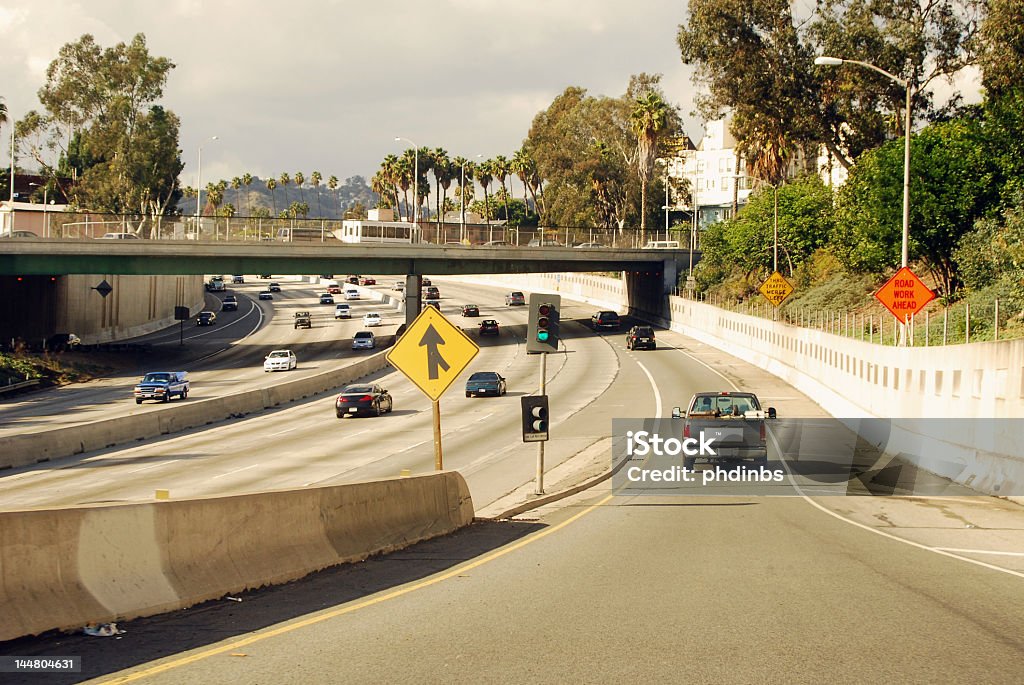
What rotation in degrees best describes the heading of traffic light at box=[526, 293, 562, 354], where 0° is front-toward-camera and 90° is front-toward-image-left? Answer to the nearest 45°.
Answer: approximately 0°

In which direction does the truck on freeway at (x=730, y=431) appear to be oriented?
away from the camera

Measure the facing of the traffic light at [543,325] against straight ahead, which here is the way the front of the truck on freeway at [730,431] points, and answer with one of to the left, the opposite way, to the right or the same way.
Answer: the opposite way

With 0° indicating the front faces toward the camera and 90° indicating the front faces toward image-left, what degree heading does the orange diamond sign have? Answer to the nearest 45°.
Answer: approximately 0°

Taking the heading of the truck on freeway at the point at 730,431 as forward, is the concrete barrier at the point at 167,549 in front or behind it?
behind

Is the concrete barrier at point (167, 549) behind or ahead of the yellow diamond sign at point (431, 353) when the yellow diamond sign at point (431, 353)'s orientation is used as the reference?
ahead

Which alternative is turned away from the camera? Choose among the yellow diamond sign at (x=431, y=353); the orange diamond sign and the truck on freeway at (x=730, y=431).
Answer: the truck on freeway

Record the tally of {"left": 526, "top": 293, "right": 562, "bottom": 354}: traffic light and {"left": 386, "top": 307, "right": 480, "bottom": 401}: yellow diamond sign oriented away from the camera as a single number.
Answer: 0

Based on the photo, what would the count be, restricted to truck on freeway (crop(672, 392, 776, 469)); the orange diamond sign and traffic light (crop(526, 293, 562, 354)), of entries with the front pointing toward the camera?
2

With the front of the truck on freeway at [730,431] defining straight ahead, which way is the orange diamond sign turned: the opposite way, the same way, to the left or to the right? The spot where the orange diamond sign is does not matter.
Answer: the opposite way

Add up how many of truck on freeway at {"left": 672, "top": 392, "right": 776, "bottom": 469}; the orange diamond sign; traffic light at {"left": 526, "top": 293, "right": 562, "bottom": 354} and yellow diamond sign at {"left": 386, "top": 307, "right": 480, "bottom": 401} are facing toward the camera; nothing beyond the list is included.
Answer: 3
